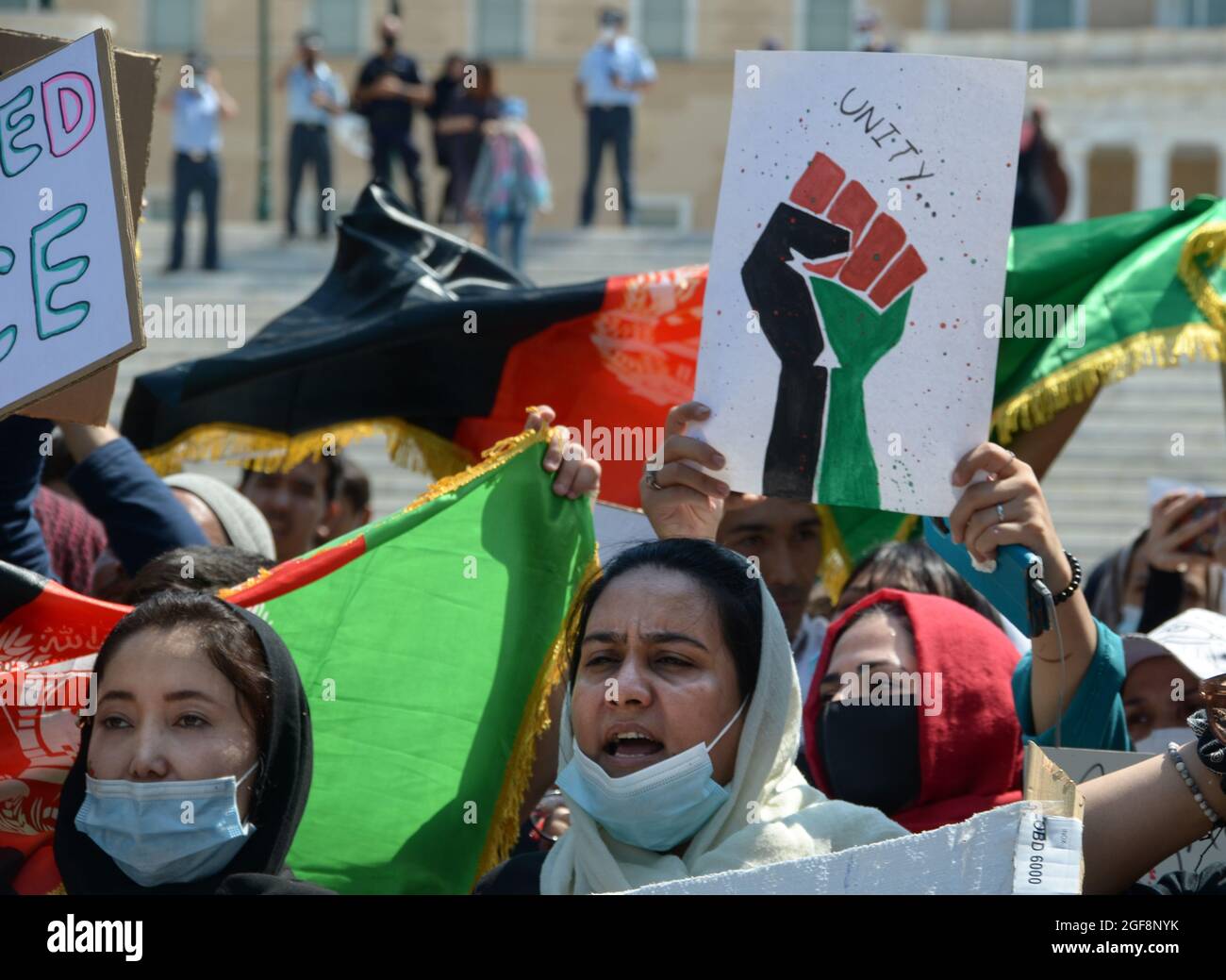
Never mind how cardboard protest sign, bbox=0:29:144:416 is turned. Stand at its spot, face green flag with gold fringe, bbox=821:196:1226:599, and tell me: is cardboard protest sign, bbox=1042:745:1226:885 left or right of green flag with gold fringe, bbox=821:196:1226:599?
right

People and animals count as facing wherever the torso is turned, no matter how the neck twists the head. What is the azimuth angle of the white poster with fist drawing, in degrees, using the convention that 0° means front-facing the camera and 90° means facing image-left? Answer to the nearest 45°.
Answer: approximately 0°

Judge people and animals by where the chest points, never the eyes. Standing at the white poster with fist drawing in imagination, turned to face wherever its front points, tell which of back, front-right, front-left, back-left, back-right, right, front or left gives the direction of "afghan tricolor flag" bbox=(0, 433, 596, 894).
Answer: right

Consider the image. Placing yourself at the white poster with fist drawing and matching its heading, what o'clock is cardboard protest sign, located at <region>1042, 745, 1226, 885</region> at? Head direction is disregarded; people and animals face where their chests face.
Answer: The cardboard protest sign is roughly at 11 o'clock from the white poster with fist drawing.

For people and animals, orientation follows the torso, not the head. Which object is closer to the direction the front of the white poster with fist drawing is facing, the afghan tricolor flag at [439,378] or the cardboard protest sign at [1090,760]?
the cardboard protest sign

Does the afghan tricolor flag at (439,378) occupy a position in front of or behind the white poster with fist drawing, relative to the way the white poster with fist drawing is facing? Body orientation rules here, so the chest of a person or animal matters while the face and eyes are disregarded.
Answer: behind

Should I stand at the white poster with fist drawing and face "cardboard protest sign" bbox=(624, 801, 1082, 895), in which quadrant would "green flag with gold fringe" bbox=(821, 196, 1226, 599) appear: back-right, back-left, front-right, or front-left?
back-left

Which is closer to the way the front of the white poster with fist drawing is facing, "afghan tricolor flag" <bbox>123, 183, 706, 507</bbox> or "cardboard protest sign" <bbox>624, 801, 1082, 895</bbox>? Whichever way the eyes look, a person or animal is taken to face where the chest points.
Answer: the cardboard protest sign

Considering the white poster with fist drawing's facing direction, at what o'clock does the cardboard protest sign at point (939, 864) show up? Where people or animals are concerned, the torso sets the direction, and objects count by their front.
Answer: The cardboard protest sign is roughly at 12 o'clock from the white poster with fist drawing.

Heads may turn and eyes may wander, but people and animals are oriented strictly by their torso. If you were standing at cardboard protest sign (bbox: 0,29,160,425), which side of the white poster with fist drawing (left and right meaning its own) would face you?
right
